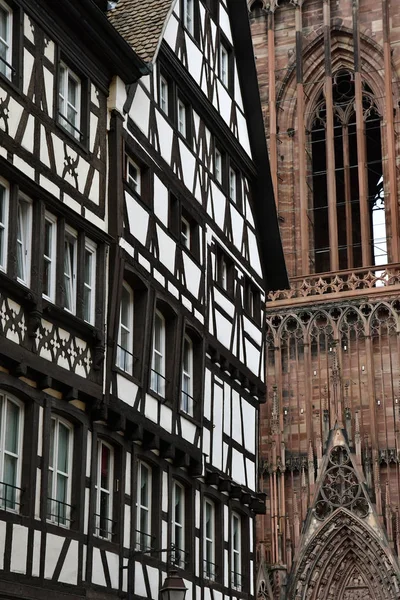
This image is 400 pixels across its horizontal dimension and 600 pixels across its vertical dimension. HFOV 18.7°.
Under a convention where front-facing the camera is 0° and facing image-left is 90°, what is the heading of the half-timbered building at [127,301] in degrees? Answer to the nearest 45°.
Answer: approximately 315°
